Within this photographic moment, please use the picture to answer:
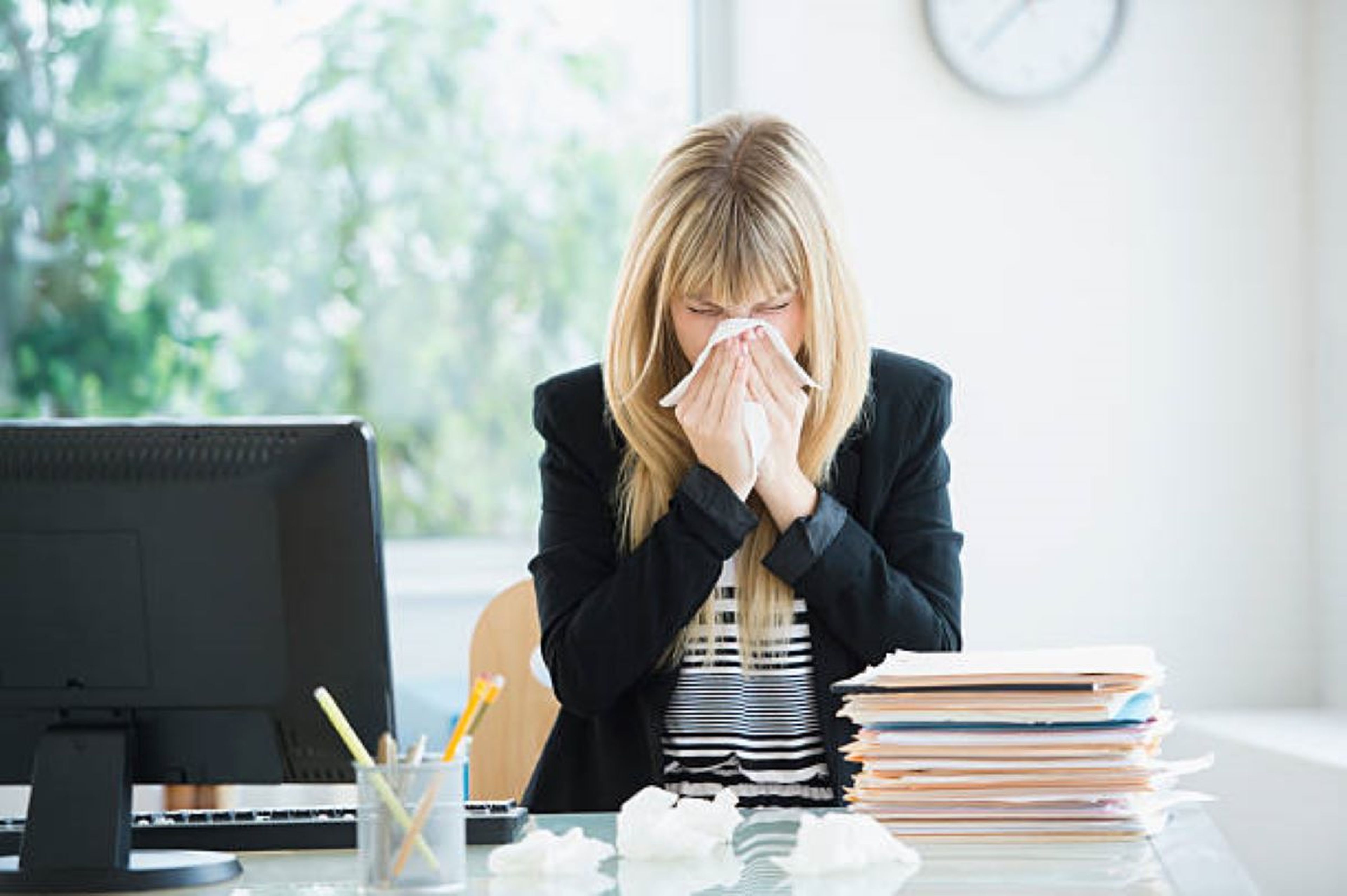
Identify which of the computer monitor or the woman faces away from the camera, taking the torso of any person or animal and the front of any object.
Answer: the computer monitor

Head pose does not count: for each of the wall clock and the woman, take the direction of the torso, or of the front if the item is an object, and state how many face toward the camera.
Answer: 2

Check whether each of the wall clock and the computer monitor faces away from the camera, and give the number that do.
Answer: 1

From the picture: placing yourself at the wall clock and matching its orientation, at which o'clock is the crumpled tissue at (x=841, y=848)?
The crumpled tissue is roughly at 12 o'clock from the wall clock.

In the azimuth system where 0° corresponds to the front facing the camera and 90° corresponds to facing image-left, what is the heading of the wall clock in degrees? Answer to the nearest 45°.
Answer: approximately 0°

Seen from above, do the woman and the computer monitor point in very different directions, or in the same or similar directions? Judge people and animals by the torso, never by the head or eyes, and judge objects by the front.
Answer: very different directions

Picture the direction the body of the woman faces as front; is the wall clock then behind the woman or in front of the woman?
behind

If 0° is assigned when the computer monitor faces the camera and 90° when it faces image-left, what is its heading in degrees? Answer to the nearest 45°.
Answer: approximately 180°
